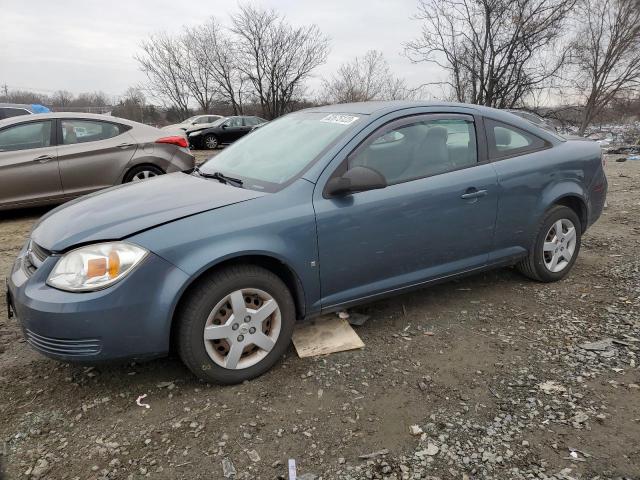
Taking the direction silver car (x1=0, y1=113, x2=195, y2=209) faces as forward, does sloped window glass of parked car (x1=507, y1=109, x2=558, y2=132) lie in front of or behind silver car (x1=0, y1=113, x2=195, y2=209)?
behind

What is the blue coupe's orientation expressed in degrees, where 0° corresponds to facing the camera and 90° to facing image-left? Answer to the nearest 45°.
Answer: approximately 45°

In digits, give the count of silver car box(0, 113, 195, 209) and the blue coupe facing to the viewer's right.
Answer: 0

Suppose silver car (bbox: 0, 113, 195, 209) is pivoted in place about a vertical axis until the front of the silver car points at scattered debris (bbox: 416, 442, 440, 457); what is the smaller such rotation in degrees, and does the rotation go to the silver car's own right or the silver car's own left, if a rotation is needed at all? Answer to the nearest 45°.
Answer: approximately 90° to the silver car's own left

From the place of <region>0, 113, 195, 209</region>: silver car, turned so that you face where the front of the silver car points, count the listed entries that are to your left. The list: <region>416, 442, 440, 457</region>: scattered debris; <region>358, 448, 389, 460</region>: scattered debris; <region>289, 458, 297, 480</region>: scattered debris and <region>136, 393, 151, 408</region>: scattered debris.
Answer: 4

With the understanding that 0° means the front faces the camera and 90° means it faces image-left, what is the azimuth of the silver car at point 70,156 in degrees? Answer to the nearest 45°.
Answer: approximately 90°

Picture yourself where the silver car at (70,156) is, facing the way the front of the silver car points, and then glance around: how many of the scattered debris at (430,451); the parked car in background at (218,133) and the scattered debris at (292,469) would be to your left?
2

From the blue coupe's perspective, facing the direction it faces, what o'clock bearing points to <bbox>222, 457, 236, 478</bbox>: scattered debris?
The scattered debris is roughly at 11 o'clock from the blue coupe.

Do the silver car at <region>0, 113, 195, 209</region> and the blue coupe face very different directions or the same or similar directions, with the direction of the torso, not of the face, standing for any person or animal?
same or similar directions

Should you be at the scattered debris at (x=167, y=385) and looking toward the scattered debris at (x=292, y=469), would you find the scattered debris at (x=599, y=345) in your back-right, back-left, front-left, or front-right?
front-left

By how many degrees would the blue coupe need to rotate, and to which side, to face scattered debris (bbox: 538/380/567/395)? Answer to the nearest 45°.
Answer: approximately 135° to its left

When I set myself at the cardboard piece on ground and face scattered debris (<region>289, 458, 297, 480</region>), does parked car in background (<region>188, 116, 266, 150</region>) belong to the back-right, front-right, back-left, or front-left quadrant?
back-right

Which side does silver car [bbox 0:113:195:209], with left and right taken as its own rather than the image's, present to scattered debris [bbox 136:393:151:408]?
left

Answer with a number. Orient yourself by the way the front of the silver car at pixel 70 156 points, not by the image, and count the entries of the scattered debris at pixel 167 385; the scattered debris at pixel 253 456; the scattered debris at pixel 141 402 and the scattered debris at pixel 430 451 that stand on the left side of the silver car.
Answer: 4

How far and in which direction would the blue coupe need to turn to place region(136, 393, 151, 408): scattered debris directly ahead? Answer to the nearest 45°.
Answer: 0° — it already faces it

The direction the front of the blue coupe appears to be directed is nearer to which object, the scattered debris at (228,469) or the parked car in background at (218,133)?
the scattered debris
